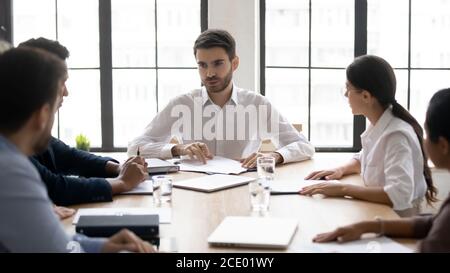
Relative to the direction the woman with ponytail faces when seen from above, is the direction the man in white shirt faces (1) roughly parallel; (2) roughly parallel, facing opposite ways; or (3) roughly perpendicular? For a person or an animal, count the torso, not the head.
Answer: roughly perpendicular

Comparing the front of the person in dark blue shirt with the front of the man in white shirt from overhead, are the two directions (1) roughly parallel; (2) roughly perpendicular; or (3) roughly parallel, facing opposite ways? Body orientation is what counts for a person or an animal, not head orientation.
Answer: roughly perpendicular

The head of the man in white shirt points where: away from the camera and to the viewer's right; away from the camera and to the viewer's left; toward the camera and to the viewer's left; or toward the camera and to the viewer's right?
toward the camera and to the viewer's left

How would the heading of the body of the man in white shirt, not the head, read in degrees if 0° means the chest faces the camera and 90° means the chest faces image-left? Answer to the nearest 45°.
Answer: approximately 0°

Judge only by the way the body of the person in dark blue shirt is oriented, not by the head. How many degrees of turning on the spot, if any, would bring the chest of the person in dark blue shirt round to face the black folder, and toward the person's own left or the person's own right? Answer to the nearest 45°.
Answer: approximately 90° to the person's own right

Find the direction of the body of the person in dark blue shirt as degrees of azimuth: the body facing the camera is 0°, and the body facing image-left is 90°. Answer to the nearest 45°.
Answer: approximately 270°

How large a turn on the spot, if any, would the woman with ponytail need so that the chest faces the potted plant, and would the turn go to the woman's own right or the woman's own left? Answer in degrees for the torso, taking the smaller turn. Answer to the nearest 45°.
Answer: approximately 45° to the woman's own right

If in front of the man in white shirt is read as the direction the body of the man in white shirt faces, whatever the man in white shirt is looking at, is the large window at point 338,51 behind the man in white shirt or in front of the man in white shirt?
behind

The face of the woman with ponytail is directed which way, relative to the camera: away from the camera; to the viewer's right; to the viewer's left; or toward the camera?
to the viewer's left

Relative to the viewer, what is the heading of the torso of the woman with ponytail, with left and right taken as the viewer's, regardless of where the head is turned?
facing to the left of the viewer
